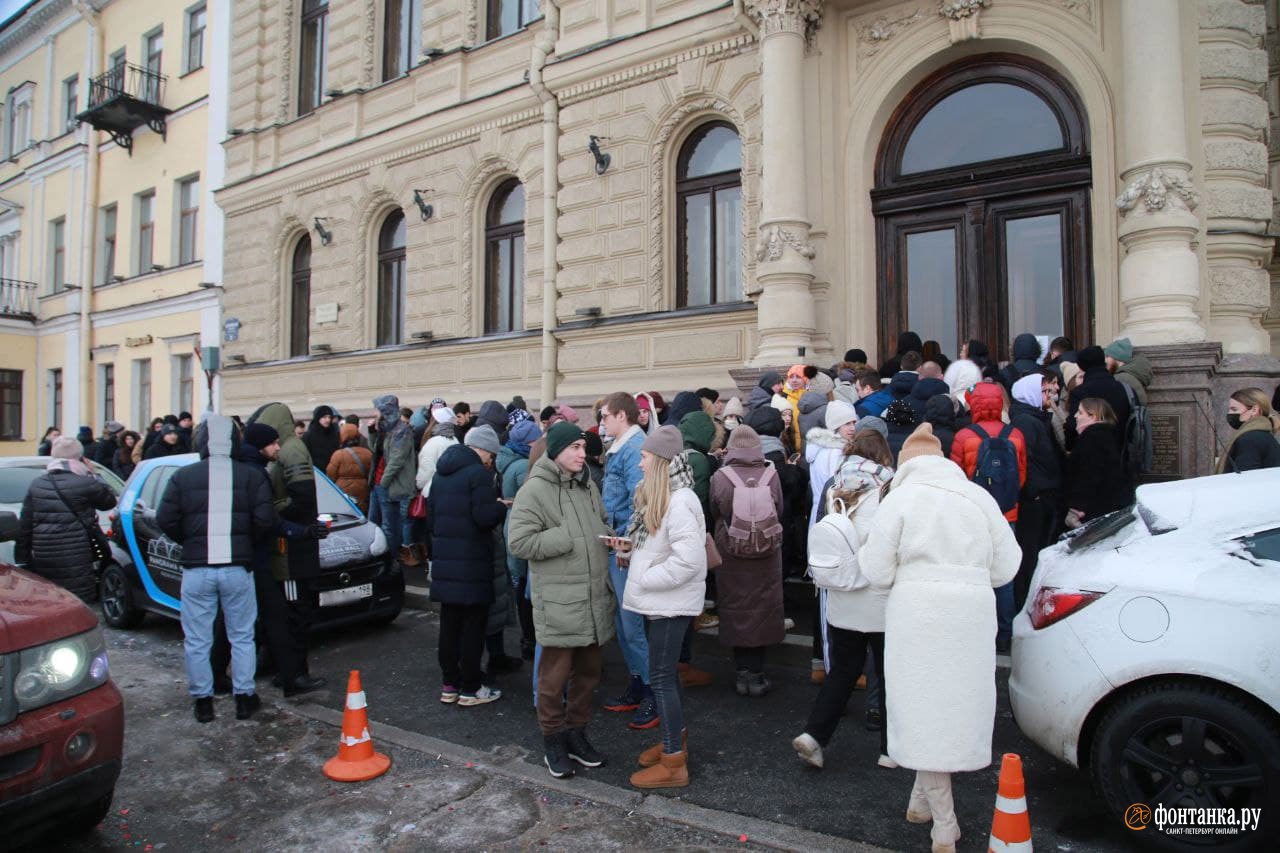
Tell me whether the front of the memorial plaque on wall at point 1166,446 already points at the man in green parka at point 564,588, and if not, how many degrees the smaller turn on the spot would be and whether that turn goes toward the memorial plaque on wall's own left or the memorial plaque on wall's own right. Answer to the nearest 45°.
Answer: approximately 45° to the memorial plaque on wall's own right

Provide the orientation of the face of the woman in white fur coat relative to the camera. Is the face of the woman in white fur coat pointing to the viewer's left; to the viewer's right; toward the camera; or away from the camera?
away from the camera

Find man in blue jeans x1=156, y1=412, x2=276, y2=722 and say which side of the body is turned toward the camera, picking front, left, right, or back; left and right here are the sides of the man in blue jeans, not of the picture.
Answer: back

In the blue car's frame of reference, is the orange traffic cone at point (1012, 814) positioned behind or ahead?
ahead

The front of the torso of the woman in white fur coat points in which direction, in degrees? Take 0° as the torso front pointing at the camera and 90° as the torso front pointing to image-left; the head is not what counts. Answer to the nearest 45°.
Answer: approximately 180°

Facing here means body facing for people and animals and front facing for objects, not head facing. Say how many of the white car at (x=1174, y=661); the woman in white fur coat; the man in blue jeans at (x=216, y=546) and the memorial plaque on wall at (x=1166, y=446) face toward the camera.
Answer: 1

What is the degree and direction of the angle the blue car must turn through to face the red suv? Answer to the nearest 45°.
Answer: approximately 45° to its right

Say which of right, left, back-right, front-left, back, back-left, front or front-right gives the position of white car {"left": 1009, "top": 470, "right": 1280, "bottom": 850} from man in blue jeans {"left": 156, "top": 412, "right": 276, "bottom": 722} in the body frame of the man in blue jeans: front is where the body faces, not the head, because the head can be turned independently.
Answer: back-right

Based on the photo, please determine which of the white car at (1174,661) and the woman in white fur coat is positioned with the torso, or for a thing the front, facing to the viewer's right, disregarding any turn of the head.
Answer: the white car

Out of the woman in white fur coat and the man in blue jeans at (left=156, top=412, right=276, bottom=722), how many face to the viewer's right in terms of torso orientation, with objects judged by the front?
0

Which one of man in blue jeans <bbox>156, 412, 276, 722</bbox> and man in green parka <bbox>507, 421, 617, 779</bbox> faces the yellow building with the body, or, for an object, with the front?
the man in blue jeans

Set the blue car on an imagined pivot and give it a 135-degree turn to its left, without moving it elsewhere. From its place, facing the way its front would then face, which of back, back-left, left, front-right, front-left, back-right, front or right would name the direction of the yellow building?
front
